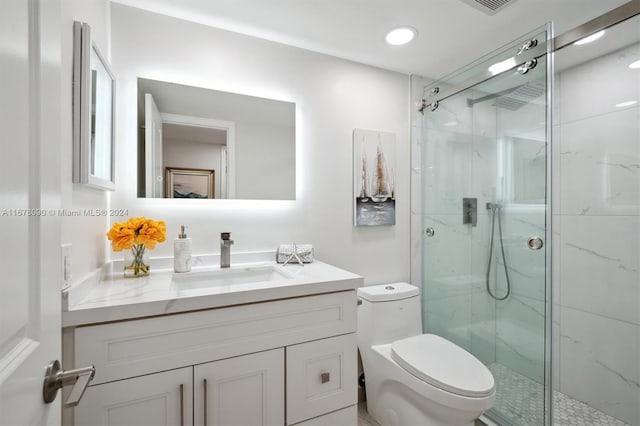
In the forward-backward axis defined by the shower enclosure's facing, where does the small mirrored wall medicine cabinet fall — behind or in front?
in front

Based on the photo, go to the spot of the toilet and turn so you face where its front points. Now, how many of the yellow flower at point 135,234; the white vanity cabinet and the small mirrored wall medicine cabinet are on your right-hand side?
3

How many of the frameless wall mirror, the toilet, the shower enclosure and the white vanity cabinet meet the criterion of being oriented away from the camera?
0

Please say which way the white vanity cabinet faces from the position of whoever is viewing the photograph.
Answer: facing the viewer and to the right of the viewer

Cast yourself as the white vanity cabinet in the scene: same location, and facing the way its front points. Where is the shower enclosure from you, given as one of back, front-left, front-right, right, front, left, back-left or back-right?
front-left

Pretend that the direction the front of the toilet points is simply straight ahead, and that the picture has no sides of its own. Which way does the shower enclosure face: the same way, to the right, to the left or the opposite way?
to the right

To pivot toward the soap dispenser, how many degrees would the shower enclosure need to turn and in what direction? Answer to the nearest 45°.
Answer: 0° — it already faces it

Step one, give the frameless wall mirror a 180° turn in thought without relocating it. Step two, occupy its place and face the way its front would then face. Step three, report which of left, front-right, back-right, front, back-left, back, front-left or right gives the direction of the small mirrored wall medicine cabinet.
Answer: left

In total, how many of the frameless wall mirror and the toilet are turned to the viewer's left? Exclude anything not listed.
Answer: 0

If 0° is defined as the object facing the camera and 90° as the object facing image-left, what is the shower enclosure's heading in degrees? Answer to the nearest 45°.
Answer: approximately 45°

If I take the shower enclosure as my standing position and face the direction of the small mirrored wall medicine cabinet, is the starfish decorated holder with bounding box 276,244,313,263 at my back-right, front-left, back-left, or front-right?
front-right
